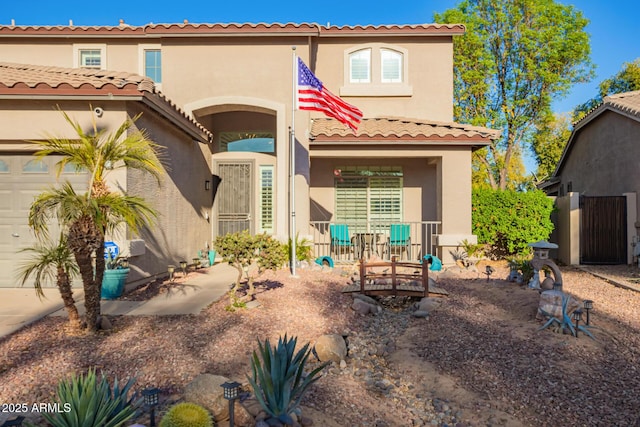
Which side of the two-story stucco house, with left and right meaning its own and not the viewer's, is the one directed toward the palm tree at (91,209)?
front

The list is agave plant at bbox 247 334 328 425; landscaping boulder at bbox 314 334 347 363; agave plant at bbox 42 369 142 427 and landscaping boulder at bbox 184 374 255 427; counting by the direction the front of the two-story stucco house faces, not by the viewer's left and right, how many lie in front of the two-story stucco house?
4

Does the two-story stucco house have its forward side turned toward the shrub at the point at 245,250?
yes

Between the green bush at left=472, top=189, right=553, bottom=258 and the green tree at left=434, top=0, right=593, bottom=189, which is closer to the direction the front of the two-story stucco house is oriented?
the green bush

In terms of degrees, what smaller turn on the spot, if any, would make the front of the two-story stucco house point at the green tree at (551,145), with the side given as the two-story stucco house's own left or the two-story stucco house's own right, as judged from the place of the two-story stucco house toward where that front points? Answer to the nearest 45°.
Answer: approximately 135° to the two-story stucco house's own left

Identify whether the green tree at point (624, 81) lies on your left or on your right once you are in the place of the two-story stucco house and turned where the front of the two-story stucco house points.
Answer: on your left

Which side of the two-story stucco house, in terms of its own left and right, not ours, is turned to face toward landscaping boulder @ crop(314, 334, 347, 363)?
front

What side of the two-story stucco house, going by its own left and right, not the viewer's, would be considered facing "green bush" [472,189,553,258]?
left

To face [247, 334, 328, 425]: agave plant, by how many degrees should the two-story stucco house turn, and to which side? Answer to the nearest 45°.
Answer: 0° — it already faces it

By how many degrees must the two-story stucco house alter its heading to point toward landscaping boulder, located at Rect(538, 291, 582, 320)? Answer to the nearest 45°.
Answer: approximately 45° to its left

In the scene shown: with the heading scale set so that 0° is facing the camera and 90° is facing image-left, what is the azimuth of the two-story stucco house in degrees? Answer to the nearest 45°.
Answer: approximately 0°

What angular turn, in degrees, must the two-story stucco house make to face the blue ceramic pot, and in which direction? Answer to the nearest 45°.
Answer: approximately 45° to its right

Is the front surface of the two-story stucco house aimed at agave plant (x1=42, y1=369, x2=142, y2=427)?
yes
